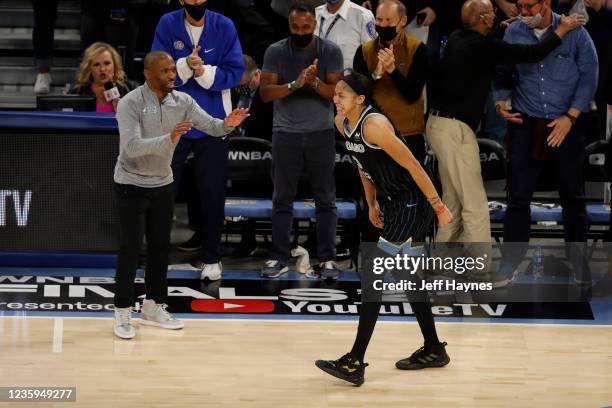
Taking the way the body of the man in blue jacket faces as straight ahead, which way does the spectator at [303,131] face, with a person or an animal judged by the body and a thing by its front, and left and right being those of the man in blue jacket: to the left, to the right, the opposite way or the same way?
the same way

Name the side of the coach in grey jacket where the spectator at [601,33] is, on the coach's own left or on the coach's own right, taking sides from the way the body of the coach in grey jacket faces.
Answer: on the coach's own left

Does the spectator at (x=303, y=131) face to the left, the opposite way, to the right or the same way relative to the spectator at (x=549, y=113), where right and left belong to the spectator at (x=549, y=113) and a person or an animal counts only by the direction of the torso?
the same way

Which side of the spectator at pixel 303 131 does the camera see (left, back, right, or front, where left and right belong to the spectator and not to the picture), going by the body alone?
front

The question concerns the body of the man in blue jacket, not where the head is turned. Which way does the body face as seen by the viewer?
toward the camera

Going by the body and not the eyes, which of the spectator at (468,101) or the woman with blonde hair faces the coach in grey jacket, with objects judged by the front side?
the woman with blonde hair

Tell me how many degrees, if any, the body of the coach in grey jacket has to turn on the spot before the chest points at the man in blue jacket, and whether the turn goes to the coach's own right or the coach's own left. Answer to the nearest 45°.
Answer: approximately 135° to the coach's own left

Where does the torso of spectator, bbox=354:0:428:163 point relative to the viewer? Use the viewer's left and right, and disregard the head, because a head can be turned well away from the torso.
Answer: facing the viewer and to the left of the viewer

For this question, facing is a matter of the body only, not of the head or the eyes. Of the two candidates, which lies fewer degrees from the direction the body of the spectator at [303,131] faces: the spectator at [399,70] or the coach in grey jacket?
the coach in grey jacket

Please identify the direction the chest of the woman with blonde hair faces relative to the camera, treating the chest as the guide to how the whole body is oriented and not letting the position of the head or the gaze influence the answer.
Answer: toward the camera

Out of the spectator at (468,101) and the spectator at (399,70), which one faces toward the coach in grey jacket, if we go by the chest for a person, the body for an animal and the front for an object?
the spectator at (399,70)

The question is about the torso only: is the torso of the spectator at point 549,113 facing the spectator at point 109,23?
no

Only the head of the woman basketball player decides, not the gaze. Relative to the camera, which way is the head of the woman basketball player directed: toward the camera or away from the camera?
toward the camera

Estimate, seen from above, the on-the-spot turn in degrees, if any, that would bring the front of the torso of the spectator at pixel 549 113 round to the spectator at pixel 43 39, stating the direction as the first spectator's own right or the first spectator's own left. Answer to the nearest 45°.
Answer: approximately 90° to the first spectator's own right

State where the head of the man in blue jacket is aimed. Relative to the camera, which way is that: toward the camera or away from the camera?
toward the camera
